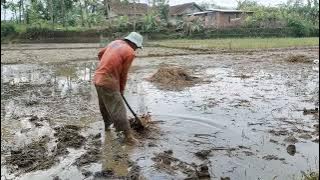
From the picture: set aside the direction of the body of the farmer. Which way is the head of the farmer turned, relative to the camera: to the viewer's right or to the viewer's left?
to the viewer's right

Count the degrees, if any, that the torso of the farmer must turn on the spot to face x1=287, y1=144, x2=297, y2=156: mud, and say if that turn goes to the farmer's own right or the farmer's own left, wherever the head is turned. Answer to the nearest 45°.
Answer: approximately 45° to the farmer's own right

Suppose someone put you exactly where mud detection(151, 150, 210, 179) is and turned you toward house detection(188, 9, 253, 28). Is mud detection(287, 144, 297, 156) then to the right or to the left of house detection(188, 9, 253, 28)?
right

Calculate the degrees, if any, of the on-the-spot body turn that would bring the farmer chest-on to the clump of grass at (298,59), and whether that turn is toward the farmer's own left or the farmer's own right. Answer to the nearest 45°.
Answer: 0° — they already face it

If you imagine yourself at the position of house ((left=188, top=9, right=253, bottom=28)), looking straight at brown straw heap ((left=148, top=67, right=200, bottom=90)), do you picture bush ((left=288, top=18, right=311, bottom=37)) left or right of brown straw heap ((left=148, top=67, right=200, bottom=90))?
left

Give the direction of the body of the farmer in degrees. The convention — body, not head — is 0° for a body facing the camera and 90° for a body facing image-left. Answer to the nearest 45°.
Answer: approximately 225°

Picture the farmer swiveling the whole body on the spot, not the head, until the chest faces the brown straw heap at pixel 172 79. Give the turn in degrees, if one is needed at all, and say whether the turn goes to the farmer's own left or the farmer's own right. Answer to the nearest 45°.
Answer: approximately 45° to the farmer's own left
